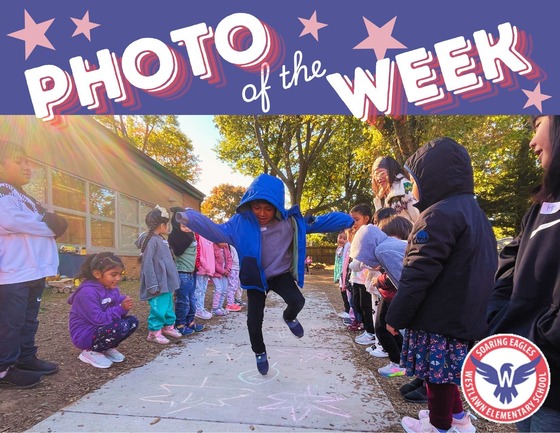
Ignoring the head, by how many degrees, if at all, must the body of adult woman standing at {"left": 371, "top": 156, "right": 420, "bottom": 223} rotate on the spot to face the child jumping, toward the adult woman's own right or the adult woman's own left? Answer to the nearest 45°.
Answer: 0° — they already face them

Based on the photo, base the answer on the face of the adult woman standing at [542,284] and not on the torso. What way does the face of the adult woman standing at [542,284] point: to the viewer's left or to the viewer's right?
to the viewer's left

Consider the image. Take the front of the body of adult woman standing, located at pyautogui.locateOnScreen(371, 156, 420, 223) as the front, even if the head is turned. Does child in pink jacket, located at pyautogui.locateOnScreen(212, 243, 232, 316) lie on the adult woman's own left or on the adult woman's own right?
on the adult woman's own right

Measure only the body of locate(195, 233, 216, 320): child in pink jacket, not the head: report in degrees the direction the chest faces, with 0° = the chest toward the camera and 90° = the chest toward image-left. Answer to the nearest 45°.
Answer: approximately 270°

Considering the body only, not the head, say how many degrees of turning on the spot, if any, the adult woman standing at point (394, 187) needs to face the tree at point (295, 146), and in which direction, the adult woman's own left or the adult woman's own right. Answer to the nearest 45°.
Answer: approximately 135° to the adult woman's own right

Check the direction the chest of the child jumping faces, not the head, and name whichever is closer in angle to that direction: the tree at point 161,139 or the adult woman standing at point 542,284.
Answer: the adult woman standing

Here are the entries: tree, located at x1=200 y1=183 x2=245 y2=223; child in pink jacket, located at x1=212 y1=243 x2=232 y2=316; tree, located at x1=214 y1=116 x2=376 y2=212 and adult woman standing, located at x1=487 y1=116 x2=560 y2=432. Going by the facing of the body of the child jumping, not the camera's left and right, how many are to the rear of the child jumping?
3

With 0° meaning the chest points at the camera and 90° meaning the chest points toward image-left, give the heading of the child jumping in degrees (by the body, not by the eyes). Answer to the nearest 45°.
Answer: approximately 0°

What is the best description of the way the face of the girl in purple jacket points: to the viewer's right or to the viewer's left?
to the viewer's right
